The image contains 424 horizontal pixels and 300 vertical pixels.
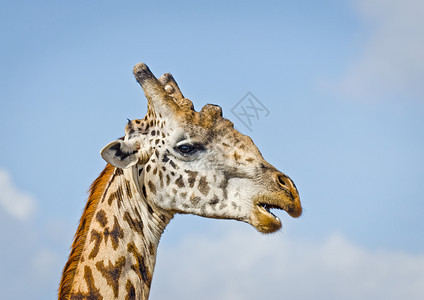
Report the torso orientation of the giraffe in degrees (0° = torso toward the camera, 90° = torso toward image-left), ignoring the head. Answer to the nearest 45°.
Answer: approximately 270°
